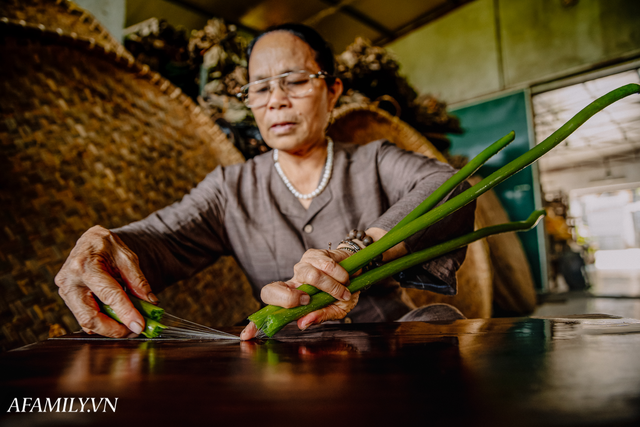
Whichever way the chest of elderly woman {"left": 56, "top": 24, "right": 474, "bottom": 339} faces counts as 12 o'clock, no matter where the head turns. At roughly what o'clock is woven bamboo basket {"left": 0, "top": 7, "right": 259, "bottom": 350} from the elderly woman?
The woven bamboo basket is roughly at 4 o'clock from the elderly woman.

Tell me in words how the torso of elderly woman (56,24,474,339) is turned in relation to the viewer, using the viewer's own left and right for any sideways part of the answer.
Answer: facing the viewer

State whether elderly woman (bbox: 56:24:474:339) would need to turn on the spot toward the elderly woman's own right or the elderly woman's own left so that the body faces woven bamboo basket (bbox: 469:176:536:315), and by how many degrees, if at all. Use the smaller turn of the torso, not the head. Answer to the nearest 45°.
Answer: approximately 135° to the elderly woman's own left
